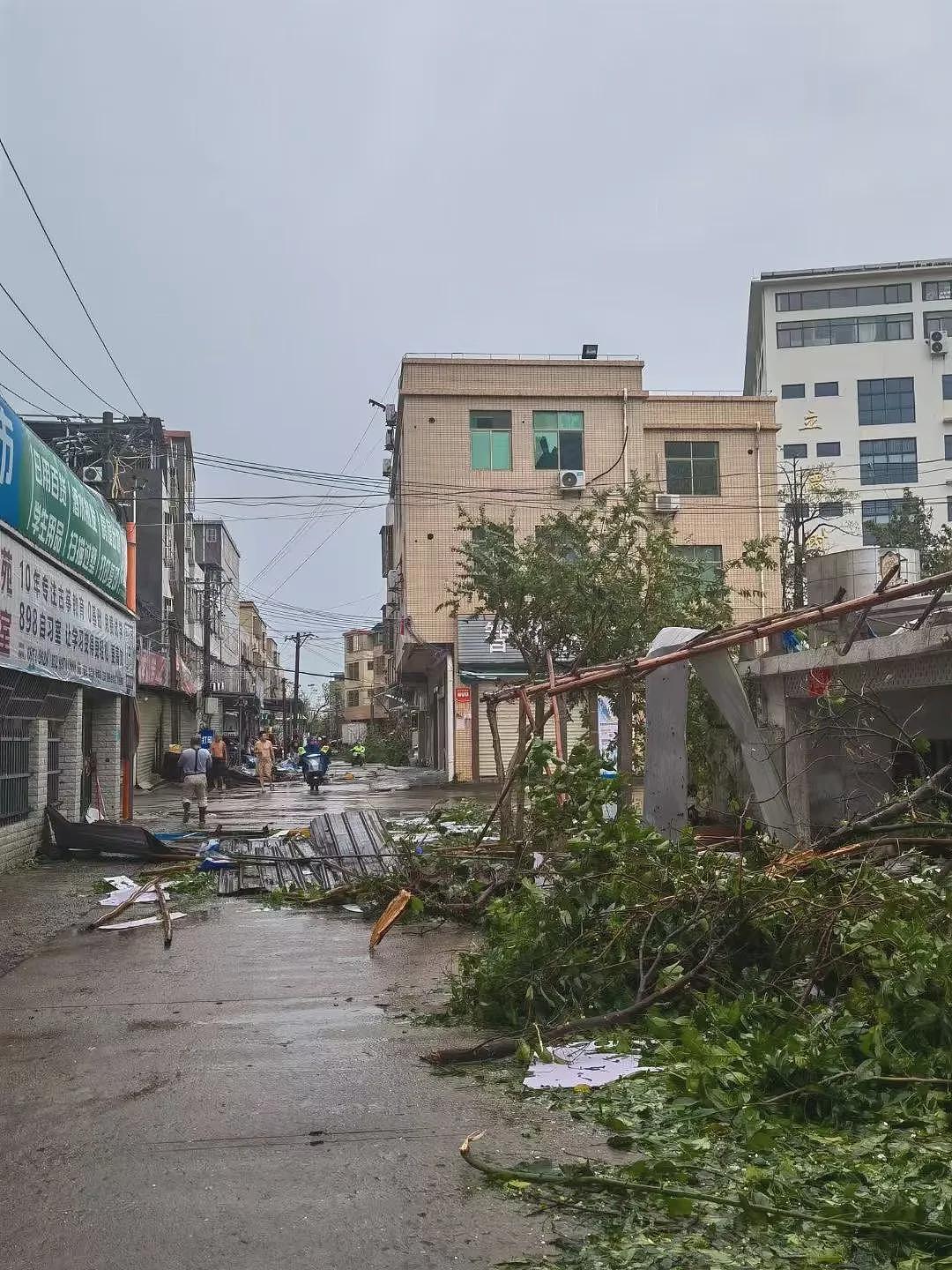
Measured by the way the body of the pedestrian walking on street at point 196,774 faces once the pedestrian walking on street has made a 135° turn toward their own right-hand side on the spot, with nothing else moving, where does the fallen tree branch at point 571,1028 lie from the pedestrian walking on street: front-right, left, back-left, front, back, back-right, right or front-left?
front-right

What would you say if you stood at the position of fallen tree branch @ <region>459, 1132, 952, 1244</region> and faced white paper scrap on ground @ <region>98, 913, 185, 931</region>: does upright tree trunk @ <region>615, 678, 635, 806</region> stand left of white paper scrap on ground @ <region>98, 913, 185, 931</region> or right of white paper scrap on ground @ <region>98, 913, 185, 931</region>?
right

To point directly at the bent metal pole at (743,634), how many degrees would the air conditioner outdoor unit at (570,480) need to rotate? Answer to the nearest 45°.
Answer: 0° — it already faces it

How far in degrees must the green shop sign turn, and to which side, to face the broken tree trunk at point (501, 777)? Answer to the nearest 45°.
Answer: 0° — it already faces it

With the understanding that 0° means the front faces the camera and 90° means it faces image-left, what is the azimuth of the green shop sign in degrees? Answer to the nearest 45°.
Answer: approximately 315°

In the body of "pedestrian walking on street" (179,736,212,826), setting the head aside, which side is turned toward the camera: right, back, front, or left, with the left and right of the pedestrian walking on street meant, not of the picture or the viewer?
back

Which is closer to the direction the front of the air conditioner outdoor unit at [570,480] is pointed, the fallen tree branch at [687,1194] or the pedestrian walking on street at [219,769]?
the fallen tree branch

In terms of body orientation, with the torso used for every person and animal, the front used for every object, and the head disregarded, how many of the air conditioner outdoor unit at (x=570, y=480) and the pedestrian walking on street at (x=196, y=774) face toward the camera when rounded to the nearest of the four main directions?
1
